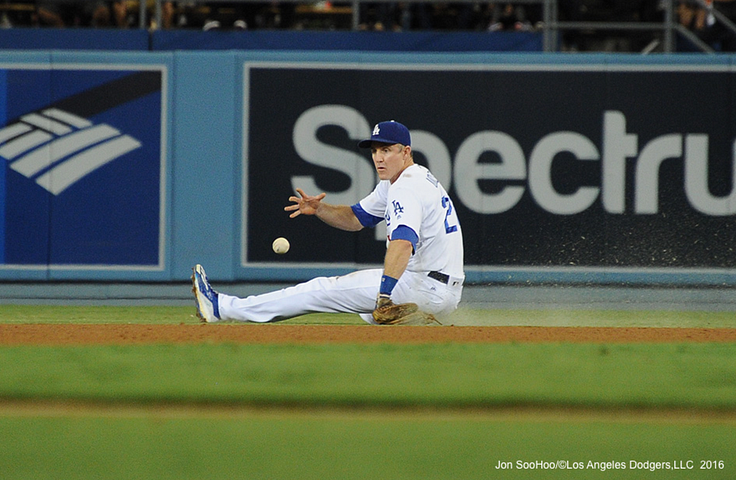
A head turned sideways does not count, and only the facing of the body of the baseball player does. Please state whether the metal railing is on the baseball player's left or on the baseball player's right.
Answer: on the baseball player's right

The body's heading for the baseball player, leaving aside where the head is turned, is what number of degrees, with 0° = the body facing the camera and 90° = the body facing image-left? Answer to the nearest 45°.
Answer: approximately 90°
